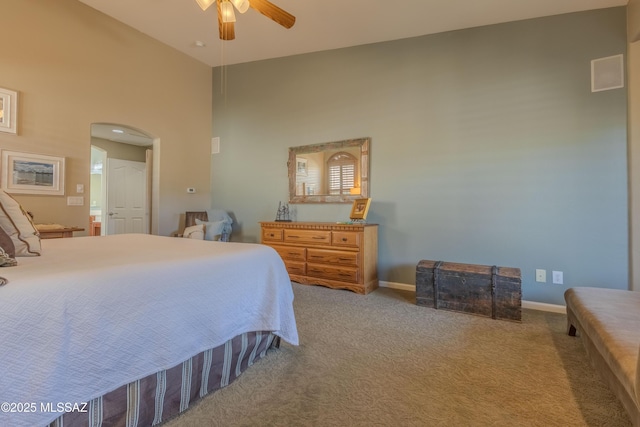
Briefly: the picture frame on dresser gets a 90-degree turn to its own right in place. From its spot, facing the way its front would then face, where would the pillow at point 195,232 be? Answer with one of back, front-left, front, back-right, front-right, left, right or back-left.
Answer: front-left

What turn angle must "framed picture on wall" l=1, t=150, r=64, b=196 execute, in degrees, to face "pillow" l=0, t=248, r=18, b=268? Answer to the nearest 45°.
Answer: approximately 45° to its right

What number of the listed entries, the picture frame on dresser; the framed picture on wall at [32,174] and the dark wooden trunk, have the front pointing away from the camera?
0

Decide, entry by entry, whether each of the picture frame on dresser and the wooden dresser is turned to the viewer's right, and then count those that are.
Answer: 0

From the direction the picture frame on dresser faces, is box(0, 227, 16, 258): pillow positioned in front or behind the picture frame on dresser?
in front

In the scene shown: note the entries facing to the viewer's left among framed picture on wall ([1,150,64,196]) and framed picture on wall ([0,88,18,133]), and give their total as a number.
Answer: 0

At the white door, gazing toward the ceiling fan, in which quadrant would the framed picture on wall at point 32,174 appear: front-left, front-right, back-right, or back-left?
front-right

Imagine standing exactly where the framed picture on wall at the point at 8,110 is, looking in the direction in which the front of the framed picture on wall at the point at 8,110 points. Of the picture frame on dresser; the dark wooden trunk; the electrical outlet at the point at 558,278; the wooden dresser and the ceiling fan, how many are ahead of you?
5

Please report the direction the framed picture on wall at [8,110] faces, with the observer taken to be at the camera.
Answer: facing the viewer and to the right of the viewer

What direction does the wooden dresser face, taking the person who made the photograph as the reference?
facing the viewer and to the left of the viewer

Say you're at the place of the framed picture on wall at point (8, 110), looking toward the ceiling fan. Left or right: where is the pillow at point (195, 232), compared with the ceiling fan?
left

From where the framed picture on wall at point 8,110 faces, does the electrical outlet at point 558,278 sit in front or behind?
in front

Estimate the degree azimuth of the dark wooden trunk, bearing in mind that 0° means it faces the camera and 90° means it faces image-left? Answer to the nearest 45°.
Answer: approximately 45°

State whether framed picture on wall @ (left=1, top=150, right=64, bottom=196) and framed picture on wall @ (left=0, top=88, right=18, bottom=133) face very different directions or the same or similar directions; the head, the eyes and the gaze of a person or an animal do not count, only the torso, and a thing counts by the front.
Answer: same or similar directions

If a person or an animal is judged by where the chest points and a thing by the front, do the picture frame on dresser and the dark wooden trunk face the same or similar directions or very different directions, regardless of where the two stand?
same or similar directions

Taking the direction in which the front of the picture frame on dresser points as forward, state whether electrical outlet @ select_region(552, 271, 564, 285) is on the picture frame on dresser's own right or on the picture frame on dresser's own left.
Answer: on the picture frame on dresser's own left

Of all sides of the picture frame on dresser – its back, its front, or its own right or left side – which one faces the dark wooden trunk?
left
